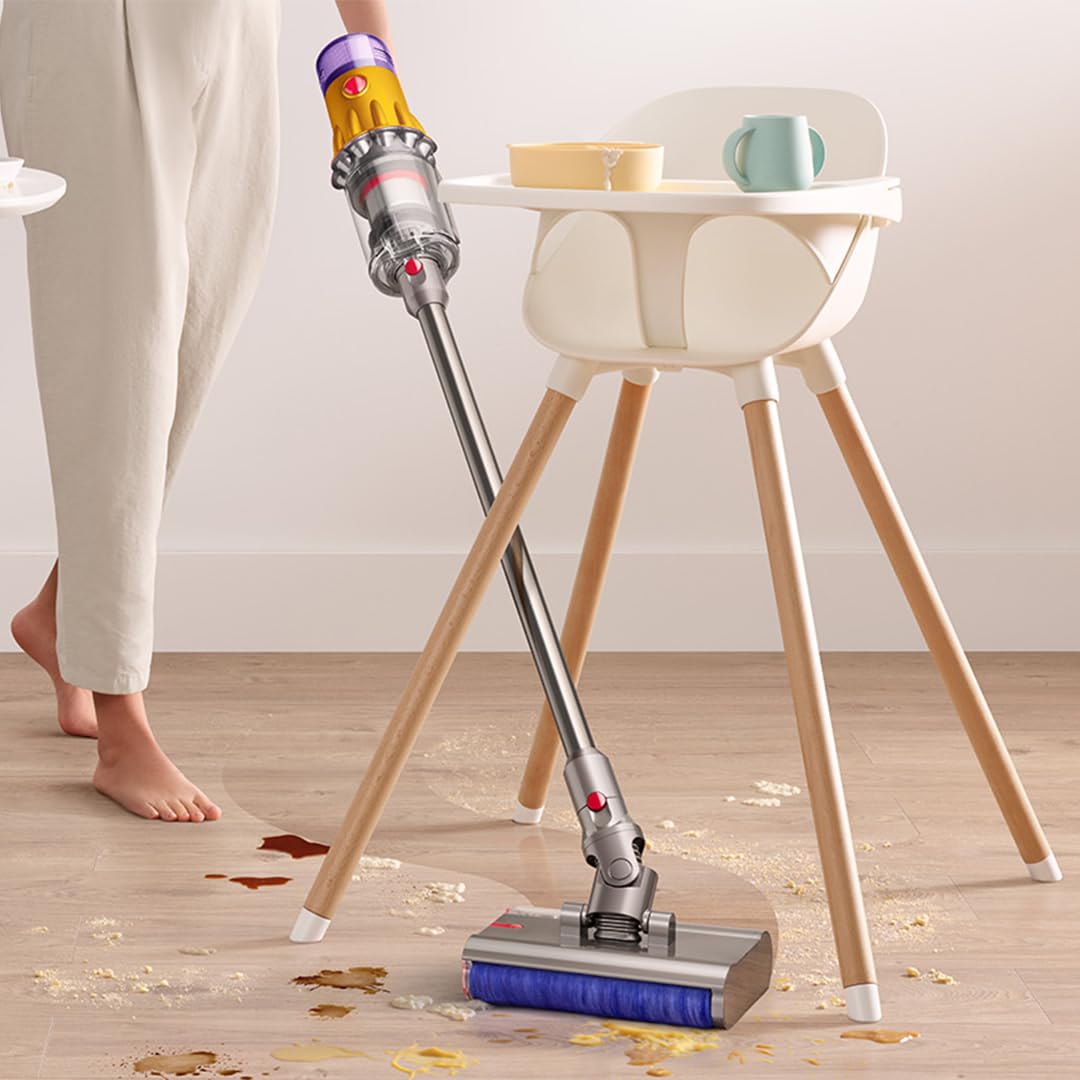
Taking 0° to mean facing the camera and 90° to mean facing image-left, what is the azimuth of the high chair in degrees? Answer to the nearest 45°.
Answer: approximately 45°

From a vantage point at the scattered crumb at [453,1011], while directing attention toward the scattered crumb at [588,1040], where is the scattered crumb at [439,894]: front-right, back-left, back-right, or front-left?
back-left
